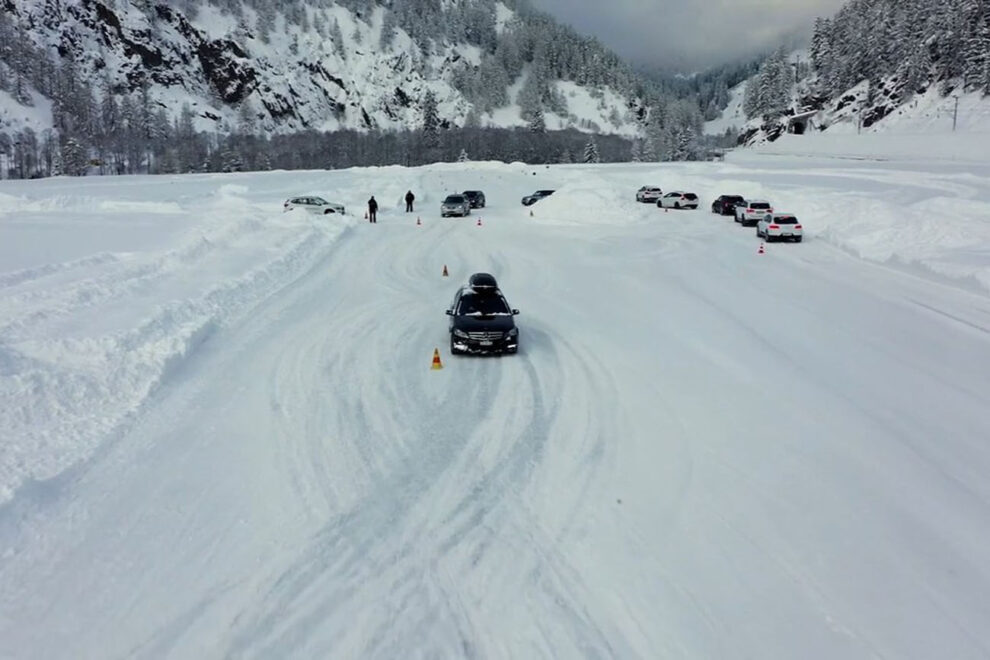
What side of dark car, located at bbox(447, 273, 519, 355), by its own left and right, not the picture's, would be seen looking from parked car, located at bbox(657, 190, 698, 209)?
back

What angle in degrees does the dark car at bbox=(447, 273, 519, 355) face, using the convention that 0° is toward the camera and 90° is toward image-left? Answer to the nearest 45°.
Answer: approximately 0°

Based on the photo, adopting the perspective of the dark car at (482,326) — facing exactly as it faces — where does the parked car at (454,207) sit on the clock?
The parked car is roughly at 6 o'clock from the dark car.

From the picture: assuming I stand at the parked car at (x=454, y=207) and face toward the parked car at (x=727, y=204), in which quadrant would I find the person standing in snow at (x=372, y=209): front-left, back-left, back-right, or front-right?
back-right

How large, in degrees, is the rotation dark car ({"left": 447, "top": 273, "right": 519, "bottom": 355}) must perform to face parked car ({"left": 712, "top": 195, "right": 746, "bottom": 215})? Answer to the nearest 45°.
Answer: approximately 135° to its left

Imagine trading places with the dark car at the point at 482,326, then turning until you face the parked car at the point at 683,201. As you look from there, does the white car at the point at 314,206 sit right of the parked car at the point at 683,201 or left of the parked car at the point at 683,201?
left

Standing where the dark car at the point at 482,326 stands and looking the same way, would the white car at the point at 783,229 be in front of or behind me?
behind

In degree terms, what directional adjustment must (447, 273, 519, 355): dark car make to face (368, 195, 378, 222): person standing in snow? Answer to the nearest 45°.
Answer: approximately 180°

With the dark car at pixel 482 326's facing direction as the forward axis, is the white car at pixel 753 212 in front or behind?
behind
